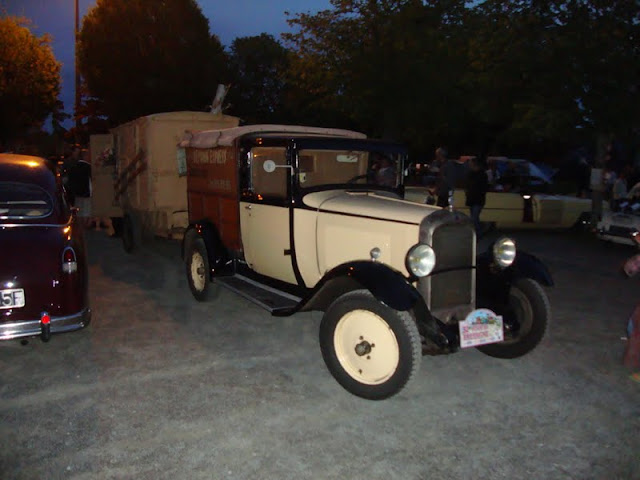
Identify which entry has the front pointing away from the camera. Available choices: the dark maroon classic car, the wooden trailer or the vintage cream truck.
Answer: the dark maroon classic car

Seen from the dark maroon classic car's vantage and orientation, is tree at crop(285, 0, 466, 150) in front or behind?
in front

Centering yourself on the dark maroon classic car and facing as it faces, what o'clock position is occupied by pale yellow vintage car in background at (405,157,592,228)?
The pale yellow vintage car in background is roughly at 2 o'clock from the dark maroon classic car.

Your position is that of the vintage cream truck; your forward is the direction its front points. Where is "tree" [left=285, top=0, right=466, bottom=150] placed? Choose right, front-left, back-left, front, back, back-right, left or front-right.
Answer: back-left

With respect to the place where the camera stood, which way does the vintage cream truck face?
facing the viewer and to the right of the viewer

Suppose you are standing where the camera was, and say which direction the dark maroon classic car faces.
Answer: facing away from the viewer

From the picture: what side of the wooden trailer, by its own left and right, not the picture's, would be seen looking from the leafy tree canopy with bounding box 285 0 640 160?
left

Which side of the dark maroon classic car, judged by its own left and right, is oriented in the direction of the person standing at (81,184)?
front

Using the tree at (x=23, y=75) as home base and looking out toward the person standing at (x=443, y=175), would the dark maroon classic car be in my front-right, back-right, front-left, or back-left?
front-right

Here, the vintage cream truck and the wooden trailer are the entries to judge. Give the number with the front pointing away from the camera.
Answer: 0

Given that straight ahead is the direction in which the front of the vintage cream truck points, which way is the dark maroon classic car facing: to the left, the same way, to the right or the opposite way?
the opposite way

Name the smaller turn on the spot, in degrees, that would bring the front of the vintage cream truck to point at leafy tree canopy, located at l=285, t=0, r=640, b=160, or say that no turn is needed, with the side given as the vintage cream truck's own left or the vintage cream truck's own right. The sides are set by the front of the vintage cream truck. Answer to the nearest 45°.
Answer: approximately 135° to the vintage cream truck's own left

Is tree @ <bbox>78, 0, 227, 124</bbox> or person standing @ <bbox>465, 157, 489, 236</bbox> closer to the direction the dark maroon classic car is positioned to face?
the tree

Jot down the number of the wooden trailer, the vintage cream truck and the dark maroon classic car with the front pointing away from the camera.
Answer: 1
